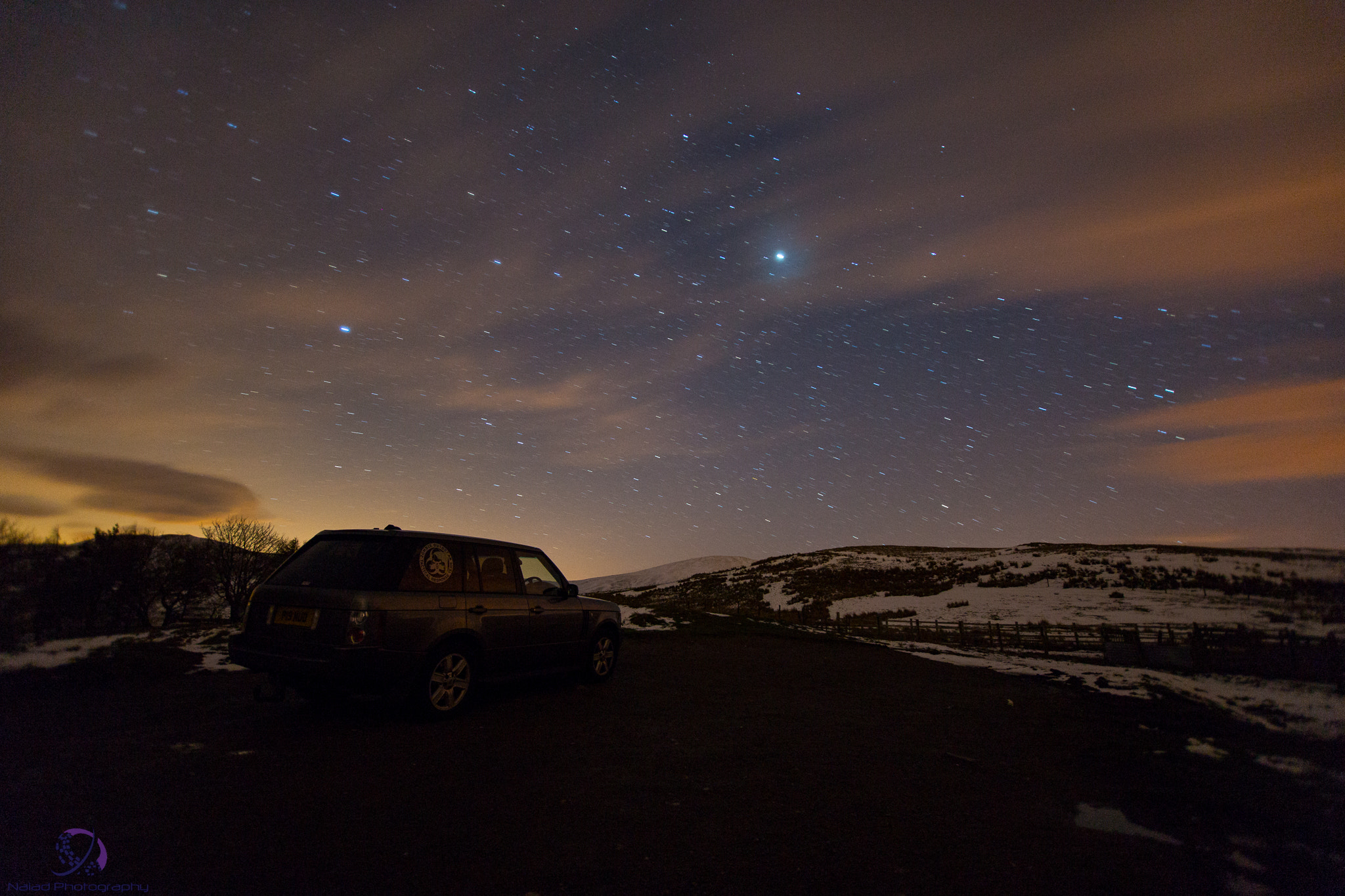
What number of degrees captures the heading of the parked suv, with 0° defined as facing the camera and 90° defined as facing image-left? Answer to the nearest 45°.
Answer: approximately 225°
